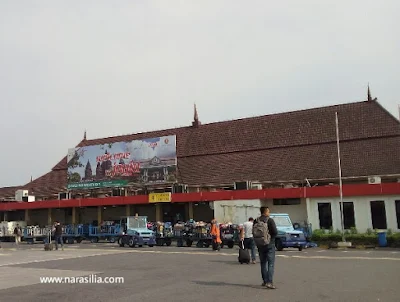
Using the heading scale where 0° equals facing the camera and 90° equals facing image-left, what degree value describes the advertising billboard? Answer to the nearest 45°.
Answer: approximately 45°

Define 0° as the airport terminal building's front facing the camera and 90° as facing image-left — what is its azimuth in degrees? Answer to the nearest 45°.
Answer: approximately 45°

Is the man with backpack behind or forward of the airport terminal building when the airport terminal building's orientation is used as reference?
forward

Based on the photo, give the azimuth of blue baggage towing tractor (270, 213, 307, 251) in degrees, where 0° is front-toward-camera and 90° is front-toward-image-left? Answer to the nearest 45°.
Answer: approximately 315°

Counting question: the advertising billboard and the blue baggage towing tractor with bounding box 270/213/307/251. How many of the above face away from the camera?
0

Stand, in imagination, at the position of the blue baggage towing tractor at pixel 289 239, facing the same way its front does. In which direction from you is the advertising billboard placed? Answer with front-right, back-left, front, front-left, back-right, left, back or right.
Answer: back

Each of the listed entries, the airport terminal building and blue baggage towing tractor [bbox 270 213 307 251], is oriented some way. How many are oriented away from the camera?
0

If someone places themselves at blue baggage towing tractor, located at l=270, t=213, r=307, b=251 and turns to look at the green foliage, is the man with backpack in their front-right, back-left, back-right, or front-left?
back-right

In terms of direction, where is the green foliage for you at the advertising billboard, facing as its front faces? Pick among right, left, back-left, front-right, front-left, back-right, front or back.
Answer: left

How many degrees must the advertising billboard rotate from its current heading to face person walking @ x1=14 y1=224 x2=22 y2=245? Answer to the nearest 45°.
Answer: approximately 45° to its right
